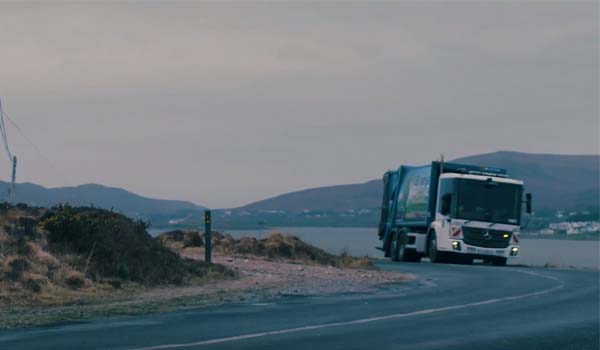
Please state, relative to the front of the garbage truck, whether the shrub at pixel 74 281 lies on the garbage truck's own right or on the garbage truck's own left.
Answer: on the garbage truck's own right

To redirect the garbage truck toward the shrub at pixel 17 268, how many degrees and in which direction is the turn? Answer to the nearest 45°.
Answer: approximately 90° to its right

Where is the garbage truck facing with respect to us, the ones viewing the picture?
facing the viewer and to the right of the viewer
